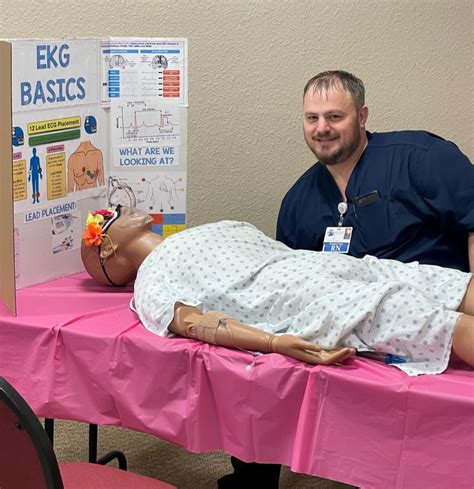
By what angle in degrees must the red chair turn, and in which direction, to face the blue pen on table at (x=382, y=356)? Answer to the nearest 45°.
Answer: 0° — it already faces it

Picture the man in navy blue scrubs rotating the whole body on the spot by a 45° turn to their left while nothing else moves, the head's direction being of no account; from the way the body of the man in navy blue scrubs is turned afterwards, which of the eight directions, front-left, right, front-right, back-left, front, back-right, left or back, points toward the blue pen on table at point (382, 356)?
front

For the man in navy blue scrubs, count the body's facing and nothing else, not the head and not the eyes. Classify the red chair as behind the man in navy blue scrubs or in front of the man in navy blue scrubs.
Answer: in front

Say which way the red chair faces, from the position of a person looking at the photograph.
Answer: facing away from the viewer and to the right of the viewer

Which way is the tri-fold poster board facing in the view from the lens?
facing the viewer and to the right of the viewer

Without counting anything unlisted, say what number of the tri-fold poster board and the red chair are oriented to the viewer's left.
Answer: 0

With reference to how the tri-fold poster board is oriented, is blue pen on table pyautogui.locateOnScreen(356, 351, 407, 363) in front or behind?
in front

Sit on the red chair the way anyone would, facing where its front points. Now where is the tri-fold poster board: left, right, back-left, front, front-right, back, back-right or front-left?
front-left

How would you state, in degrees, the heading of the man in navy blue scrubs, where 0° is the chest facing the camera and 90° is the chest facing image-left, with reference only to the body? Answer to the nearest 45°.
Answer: approximately 45°

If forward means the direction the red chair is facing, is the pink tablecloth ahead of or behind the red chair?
ahead

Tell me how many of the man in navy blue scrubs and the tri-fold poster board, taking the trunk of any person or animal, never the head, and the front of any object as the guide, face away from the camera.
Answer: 0
